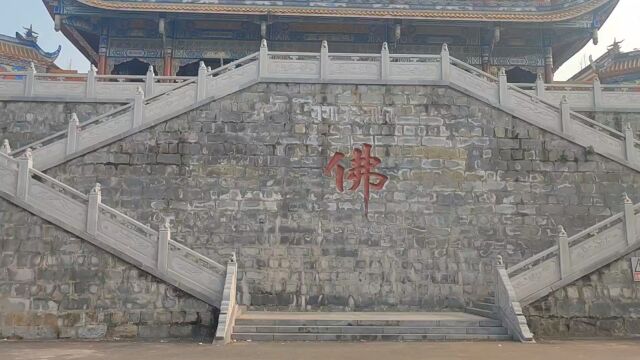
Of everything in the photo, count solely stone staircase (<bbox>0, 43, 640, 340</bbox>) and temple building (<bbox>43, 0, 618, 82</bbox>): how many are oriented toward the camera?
2

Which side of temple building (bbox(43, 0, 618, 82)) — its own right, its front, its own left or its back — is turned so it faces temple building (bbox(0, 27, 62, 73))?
right

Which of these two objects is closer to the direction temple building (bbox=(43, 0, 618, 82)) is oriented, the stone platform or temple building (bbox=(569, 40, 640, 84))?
the stone platform

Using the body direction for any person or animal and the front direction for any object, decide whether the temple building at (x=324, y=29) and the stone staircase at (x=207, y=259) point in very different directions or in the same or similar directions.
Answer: same or similar directions

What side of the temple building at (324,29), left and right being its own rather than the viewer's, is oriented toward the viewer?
front

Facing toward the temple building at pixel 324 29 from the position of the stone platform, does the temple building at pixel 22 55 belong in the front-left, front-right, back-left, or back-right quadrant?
front-left

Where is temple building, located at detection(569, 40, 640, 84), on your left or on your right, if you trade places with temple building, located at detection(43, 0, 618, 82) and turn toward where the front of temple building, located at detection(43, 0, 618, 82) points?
on your left

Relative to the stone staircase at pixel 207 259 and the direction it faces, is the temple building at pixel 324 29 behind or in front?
behind

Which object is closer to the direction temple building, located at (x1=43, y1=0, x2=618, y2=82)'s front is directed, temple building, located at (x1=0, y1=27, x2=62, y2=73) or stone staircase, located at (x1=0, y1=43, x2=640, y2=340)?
the stone staircase

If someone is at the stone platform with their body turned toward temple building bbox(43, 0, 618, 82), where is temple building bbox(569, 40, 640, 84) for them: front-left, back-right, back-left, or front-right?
front-right

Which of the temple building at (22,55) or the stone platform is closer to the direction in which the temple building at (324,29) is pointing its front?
the stone platform

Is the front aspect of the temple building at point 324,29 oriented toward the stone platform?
yes

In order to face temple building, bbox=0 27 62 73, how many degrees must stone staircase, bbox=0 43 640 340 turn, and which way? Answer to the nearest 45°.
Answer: approximately 135° to its right
